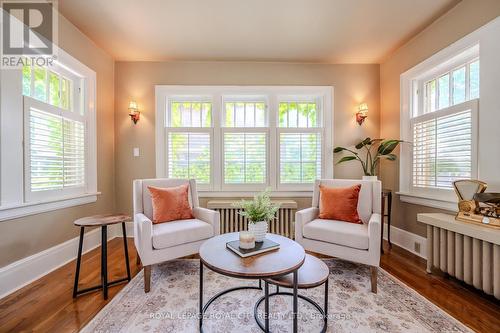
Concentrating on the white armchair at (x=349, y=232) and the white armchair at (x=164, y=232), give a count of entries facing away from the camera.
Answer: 0

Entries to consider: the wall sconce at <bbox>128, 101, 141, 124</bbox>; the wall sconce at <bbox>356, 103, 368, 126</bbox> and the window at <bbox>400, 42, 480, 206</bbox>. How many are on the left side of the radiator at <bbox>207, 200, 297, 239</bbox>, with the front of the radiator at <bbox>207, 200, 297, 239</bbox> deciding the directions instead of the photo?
2

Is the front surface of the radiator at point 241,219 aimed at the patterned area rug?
yes

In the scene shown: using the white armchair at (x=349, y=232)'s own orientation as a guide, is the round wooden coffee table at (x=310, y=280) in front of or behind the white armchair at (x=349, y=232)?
in front

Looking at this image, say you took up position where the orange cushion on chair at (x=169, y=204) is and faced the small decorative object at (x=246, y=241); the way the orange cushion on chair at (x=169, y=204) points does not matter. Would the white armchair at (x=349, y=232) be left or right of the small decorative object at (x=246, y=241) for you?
left

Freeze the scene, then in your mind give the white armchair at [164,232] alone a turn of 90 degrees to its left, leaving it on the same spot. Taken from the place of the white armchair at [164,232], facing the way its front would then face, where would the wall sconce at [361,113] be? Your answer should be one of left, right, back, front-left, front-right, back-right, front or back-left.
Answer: front-right

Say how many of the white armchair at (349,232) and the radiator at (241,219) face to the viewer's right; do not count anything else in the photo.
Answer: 0

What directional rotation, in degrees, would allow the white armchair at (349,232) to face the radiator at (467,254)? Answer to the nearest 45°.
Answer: approximately 135° to its left

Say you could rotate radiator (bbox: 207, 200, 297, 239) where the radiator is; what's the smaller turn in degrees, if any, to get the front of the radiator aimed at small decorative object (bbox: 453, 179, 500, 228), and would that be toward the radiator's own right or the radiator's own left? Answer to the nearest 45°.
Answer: approximately 45° to the radiator's own left

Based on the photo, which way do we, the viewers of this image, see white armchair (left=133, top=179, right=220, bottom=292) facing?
facing the viewer and to the right of the viewer

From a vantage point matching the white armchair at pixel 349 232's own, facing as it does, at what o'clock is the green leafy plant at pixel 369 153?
The green leafy plant is roughly at 5 o'clock from the white armchair.
